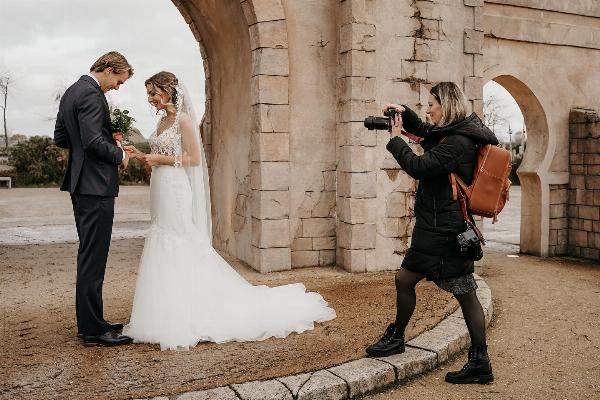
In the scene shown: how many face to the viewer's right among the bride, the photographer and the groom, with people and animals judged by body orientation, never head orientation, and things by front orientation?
1

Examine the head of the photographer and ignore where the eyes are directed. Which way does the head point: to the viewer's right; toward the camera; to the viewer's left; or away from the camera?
to the viewer's left

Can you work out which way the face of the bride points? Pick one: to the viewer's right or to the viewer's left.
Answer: to the viewer's left

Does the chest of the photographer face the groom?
yes

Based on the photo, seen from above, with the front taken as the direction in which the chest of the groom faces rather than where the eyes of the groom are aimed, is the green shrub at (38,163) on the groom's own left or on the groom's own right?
on the groom's own left

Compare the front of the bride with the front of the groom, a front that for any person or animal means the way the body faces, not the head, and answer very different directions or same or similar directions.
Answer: very different directions

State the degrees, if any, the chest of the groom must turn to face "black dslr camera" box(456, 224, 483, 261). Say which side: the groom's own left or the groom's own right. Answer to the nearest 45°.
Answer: approximately 45° to the groom's own right

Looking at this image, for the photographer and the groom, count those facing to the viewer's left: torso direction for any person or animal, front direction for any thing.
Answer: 1

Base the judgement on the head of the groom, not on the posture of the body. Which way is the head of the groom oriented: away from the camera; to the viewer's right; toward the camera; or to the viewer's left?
to the viewer's right

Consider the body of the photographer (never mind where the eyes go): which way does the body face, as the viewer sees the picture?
to the viewer's left

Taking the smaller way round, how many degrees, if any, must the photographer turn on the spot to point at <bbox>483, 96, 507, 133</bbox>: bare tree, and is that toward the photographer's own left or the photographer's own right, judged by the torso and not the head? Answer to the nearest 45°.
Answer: approximately 90° to the photographer's own right

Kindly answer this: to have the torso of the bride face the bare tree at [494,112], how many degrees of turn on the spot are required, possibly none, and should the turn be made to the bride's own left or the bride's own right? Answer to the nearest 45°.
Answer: approximately 135° to the bride's own right

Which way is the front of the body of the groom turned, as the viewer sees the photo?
to the viewer's right

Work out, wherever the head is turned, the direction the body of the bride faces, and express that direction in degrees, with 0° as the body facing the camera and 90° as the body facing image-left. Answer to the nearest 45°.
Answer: approximately 90°

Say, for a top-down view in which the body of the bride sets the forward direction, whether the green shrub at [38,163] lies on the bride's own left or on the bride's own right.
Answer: on the bride's own right
